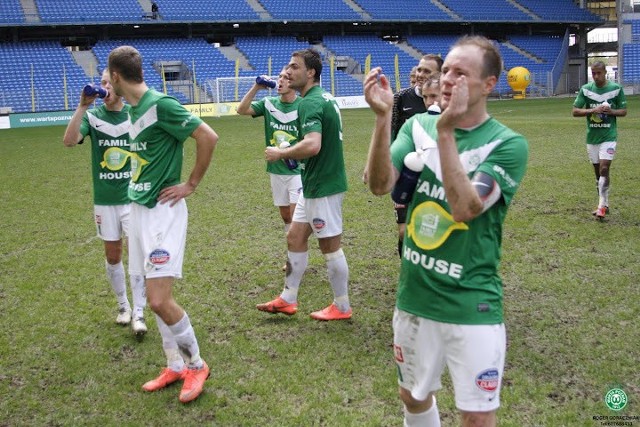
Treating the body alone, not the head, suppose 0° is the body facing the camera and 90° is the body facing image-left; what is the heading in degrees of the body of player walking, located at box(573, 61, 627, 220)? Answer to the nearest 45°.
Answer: approximately 0°

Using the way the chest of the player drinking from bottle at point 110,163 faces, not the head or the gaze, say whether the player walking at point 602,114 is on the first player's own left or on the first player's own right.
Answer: on the first player's own left

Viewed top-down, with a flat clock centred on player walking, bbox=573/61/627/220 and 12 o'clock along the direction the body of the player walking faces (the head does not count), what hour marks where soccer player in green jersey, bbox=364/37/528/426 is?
The soccer player in green jersey is roughly at 12 o'clock from the player walking.

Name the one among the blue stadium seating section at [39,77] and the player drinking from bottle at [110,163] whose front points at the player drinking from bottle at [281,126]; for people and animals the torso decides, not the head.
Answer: the blue stadium seating section

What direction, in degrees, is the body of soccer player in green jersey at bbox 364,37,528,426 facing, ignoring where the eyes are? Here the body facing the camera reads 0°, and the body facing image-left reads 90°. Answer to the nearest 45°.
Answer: approximately 45°

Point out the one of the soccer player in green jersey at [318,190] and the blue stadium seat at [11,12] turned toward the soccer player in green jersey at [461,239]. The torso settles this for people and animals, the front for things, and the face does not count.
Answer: the blue stadium seat

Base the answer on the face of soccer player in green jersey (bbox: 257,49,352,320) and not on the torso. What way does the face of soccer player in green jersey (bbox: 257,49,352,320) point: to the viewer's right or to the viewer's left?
to the viewer's left

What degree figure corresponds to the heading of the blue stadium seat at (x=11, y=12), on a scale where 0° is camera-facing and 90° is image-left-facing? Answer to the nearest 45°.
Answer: approximately 0°

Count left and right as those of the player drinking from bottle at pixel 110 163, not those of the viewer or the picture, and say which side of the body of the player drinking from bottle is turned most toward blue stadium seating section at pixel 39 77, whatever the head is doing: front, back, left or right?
back
